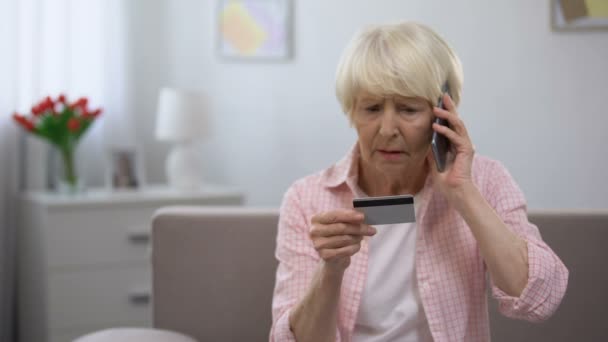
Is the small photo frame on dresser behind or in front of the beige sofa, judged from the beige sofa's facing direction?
behind

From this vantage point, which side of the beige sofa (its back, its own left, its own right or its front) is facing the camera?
front

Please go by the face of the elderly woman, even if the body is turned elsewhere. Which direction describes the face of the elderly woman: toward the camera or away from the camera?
toward the camera

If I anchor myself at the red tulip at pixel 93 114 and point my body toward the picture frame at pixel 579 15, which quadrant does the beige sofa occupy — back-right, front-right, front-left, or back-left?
front-right

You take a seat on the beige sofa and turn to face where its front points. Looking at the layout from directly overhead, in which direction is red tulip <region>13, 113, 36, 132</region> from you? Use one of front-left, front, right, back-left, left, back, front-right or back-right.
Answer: back-right

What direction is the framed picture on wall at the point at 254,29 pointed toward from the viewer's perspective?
toward the camera

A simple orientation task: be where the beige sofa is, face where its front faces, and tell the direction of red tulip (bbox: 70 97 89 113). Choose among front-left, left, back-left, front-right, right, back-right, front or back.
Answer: back-right

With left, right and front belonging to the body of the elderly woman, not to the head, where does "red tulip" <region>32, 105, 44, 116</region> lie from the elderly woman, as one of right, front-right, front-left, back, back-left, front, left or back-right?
back-right

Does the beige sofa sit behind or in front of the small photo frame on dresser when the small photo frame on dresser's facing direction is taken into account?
in front

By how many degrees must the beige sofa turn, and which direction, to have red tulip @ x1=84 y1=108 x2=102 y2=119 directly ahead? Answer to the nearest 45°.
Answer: approximately 135° to its right

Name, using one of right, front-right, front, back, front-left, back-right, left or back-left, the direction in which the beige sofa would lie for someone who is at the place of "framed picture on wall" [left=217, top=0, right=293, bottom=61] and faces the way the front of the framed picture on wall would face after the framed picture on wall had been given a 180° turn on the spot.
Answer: back

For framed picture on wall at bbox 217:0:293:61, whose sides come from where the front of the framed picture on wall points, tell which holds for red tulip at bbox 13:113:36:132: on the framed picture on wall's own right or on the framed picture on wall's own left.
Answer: on the framed picture on wall's own right

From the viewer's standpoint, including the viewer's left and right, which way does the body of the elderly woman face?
facing the viewer
